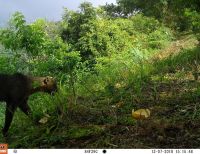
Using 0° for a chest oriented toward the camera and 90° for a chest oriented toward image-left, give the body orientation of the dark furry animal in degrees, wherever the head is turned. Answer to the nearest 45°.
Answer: approximately 270°
